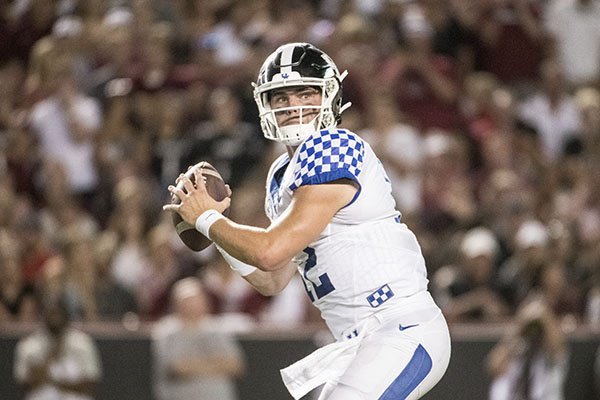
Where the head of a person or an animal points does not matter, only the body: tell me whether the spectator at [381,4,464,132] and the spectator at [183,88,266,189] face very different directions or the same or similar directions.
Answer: same or similar directions

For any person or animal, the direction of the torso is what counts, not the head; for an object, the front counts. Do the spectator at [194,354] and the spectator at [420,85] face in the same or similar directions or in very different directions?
same or similar directions

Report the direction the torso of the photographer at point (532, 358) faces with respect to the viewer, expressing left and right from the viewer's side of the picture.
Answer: facing the viewer

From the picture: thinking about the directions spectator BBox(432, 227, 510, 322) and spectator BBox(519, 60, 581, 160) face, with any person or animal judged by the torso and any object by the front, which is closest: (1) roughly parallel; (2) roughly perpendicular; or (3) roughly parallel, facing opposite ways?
roughly parallel

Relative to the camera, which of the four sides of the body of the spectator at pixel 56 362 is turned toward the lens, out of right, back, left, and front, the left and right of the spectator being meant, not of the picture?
front

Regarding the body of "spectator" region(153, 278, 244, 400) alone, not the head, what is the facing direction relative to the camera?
toward the camera

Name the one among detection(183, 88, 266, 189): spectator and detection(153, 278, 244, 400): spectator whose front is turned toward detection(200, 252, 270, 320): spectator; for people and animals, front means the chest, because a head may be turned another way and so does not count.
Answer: detection(183, 88, 266, 189): spectator

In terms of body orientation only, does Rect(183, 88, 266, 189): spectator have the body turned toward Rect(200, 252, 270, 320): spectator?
yes

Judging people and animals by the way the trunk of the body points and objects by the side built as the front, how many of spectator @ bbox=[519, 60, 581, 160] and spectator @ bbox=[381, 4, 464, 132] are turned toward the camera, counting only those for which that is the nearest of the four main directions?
2

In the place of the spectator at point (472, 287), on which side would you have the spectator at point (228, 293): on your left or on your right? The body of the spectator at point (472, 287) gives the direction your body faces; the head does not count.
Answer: on your right

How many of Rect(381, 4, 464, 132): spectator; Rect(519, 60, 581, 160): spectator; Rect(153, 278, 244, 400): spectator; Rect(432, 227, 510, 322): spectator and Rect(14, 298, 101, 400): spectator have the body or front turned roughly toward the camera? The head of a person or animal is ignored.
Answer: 5
